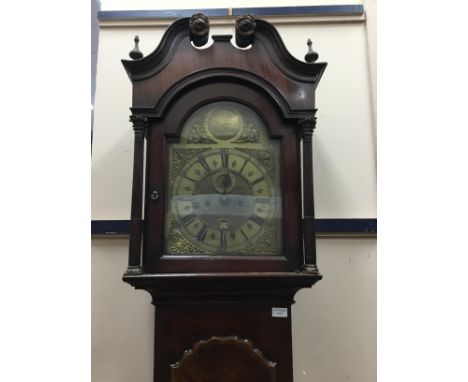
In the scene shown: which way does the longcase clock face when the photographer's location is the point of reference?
facing the viewer
